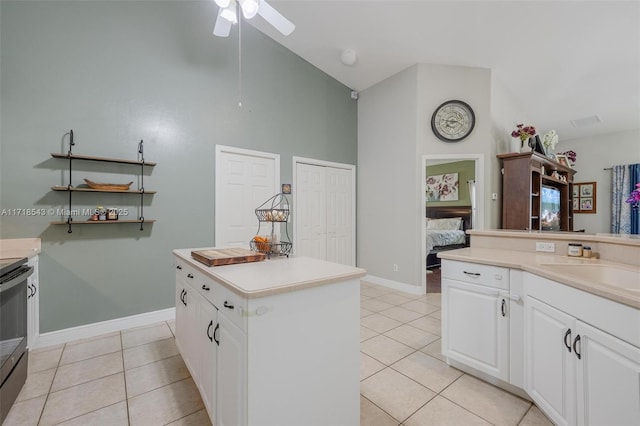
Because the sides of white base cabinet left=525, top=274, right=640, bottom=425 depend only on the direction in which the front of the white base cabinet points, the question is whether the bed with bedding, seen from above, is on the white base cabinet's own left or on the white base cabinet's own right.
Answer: on the white base cabinet's own right

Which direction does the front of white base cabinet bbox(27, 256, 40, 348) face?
to the viewer's right

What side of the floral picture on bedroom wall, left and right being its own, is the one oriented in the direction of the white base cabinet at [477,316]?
front

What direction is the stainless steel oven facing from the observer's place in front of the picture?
facing to the right of the viewer

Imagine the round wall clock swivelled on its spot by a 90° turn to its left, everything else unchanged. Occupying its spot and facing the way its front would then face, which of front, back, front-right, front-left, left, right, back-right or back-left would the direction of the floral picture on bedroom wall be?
left

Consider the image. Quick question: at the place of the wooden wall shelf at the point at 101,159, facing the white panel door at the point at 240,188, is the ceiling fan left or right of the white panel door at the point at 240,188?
right

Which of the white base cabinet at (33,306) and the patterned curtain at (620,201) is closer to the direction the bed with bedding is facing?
the white base cabinet

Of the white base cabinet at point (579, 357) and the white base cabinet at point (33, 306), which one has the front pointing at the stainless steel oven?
the white base cabinet at point (579, 357)
